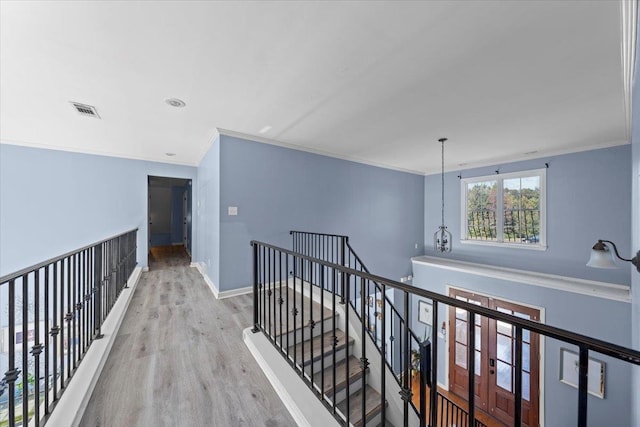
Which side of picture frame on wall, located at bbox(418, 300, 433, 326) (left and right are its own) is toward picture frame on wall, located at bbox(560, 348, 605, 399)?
left

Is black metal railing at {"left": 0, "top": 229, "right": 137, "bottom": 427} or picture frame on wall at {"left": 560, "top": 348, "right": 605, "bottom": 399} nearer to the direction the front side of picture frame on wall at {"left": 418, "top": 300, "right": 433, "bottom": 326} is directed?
the black metal railing

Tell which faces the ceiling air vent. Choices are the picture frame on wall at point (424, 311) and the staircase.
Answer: the picture frame on wall

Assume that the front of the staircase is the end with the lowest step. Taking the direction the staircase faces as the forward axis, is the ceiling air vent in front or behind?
behind

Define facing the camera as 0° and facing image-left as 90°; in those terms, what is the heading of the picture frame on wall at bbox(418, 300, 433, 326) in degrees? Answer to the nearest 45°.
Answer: approximately 45°
